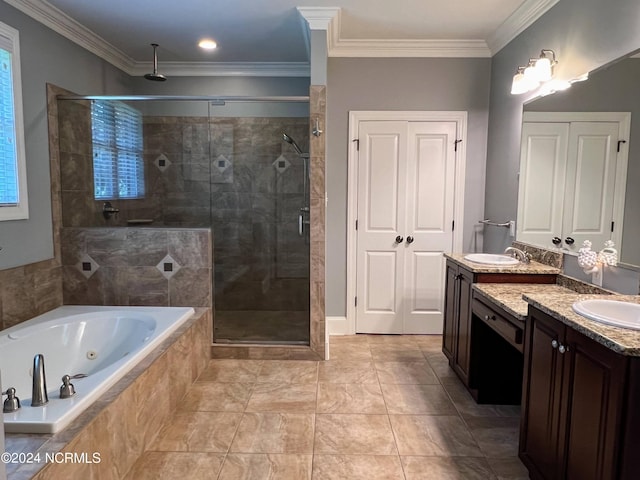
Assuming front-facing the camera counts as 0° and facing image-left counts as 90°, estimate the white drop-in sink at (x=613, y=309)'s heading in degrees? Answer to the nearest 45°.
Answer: approximately 45°

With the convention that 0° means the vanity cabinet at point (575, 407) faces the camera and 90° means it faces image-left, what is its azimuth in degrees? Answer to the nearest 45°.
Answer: approximately 45°

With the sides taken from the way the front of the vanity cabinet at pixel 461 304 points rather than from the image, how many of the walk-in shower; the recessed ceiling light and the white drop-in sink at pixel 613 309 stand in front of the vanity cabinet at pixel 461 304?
2

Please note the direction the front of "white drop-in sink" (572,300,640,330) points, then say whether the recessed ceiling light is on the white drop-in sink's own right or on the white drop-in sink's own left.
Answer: on the white drop-in sink's own right

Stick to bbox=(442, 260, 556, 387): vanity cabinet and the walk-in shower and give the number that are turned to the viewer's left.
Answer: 1

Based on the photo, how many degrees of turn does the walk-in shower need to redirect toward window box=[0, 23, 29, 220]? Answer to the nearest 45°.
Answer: approximately 90° to its right

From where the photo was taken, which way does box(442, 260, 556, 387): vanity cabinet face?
to the viewer's left

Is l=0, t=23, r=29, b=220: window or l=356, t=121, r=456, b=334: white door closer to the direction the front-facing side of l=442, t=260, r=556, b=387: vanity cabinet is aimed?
the window

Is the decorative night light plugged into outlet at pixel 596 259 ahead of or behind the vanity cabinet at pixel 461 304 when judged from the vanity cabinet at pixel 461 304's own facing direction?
behind
